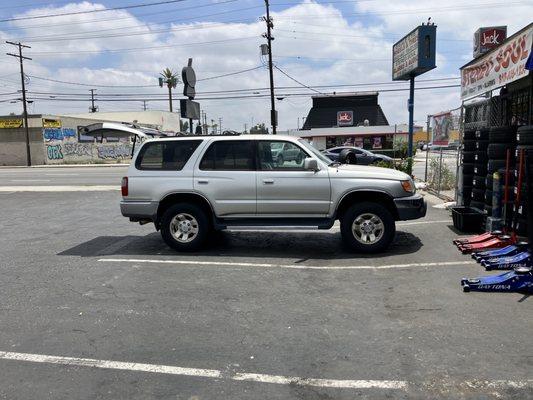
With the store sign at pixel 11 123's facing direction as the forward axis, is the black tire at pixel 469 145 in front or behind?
in front

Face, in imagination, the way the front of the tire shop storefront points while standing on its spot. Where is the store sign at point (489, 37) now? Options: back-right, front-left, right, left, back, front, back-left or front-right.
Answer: back-right

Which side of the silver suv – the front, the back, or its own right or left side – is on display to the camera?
right

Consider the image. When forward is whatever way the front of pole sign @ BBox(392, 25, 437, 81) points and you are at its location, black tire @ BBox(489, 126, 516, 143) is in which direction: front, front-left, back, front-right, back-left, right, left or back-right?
front-left

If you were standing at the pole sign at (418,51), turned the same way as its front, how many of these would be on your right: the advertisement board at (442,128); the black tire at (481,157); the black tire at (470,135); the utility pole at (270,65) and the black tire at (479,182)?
1

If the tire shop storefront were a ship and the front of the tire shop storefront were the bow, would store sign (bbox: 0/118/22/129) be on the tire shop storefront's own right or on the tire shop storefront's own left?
on the tire shop storefront's own right

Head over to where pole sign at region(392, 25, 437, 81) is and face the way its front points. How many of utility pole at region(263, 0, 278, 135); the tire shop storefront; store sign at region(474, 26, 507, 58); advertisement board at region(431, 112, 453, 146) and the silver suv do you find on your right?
1

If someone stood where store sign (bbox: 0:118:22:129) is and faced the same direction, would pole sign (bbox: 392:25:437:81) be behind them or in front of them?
in front

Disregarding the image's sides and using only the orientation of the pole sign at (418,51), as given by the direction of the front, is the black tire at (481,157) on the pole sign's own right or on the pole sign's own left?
on the pole sign's own left

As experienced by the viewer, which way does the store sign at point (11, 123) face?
facing the viewer

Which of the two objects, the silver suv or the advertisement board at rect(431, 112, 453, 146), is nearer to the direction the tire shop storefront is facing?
the silver suv

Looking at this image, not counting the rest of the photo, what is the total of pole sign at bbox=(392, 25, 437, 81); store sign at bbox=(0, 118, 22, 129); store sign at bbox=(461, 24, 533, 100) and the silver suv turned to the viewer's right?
1

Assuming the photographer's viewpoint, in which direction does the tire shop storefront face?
facing the viewer and to the left of the viewer

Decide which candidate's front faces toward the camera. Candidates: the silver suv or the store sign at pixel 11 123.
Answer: the store sign

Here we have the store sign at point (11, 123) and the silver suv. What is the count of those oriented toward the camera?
1

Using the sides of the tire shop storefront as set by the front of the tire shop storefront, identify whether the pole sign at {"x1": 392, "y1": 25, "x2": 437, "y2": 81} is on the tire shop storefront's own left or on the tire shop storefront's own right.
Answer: on the tire shop storefront's own right
